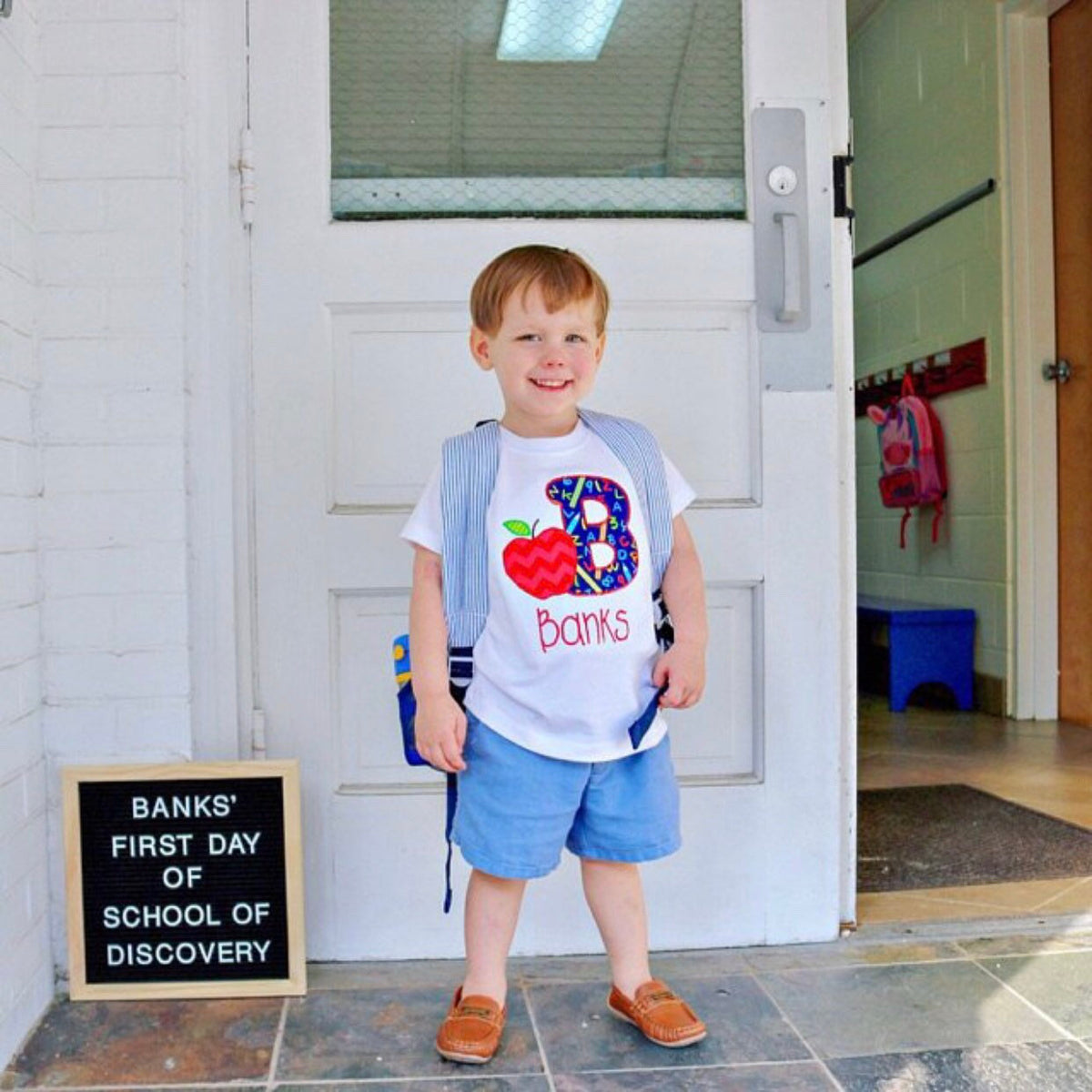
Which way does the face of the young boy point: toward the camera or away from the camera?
toward the camera

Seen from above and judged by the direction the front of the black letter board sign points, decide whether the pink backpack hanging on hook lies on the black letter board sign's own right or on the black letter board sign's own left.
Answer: on the black letter board sign's own left

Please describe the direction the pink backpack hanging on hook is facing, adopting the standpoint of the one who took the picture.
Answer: facing the viewer and to the left of the viewer

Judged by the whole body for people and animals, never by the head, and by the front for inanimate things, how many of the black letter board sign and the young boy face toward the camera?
2

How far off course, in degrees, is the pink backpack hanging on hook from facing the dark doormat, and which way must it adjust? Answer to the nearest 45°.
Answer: approximately 45° to its left

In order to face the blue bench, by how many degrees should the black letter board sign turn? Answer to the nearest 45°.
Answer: approximately 135° to its left

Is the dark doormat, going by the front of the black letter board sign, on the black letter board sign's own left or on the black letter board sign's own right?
on the black letter board sign's own left

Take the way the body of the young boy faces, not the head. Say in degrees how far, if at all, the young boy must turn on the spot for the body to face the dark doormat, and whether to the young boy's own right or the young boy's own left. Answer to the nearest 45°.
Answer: approximately 135° to the young boy's own left

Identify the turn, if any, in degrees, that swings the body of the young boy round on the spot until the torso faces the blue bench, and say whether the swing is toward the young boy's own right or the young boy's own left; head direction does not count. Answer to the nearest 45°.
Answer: approximately 135° to the young boy's own left

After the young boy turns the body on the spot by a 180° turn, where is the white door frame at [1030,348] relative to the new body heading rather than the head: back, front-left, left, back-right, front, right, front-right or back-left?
front-right

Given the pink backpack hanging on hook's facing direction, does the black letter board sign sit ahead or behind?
ahead

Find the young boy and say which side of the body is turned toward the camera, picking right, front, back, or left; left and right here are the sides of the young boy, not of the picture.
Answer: front

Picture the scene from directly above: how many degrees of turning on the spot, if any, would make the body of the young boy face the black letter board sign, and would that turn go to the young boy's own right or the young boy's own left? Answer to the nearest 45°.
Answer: approximately 90° to the young boy's own right
